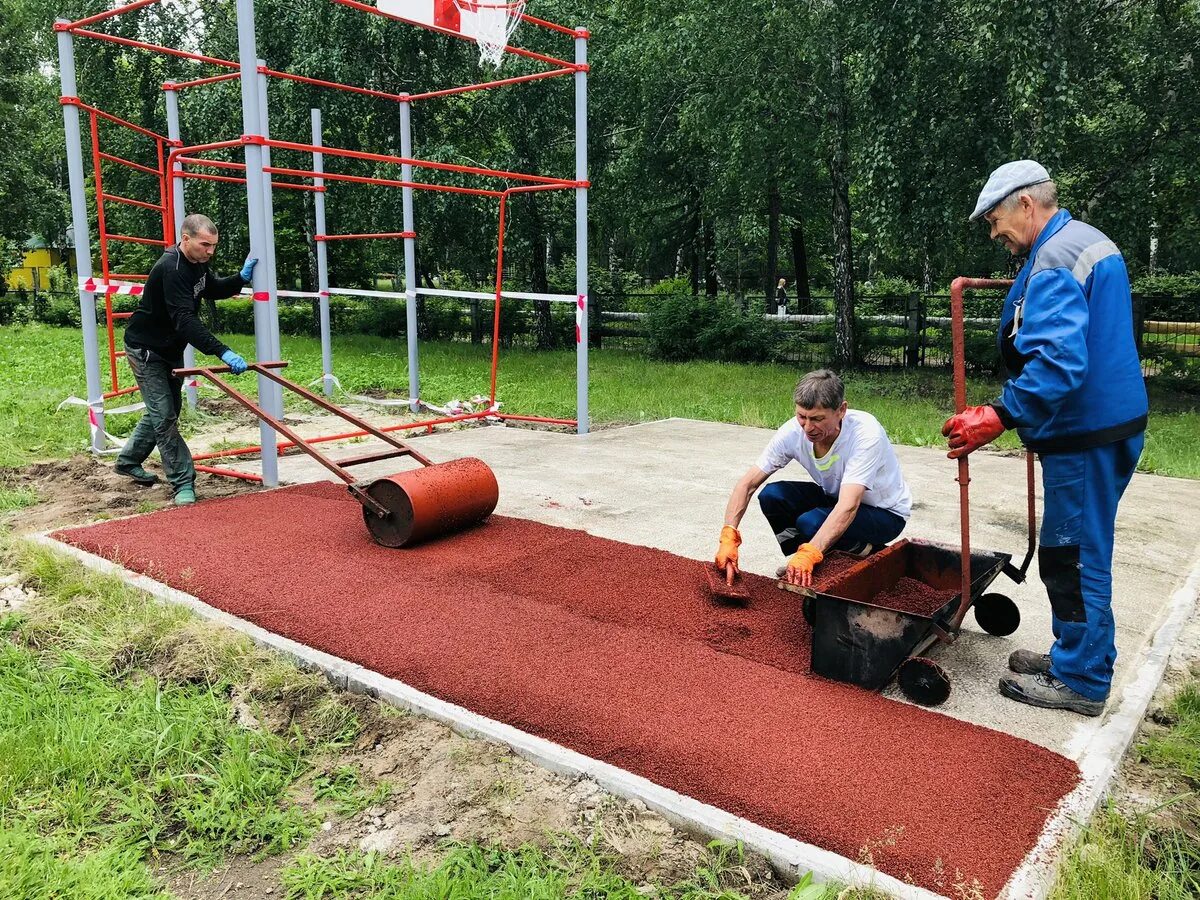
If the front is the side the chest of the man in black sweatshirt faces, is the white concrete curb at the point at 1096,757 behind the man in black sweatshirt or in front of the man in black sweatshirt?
in front

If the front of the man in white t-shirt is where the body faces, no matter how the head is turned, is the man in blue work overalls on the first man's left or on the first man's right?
on the first man's left

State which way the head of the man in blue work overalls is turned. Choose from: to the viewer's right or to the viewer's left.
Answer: to the viewer's left

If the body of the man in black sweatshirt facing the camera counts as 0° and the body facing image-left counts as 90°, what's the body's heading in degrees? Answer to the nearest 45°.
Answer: approximately 315°

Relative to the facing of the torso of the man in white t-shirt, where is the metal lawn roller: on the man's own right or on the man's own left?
on the man's own right

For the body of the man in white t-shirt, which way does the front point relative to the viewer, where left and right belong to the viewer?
facing the viewer and to the left of the viewer

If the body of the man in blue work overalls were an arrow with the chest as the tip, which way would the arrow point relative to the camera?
to the viewer's left

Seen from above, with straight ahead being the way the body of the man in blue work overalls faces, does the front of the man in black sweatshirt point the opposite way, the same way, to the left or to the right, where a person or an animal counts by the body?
the opposite way

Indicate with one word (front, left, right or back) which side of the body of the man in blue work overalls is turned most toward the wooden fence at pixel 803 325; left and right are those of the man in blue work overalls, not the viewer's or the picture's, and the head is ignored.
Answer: right

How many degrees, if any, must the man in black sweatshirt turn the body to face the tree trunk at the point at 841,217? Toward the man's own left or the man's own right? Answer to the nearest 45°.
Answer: approximately 90° to the man's own left

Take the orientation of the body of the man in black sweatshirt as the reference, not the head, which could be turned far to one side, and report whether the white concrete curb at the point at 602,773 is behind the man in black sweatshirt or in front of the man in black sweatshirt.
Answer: in front

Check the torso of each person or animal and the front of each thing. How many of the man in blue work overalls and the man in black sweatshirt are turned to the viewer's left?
1

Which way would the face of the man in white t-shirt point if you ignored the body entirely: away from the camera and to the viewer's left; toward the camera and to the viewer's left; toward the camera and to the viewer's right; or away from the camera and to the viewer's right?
toward the camera and to the viewer's left
